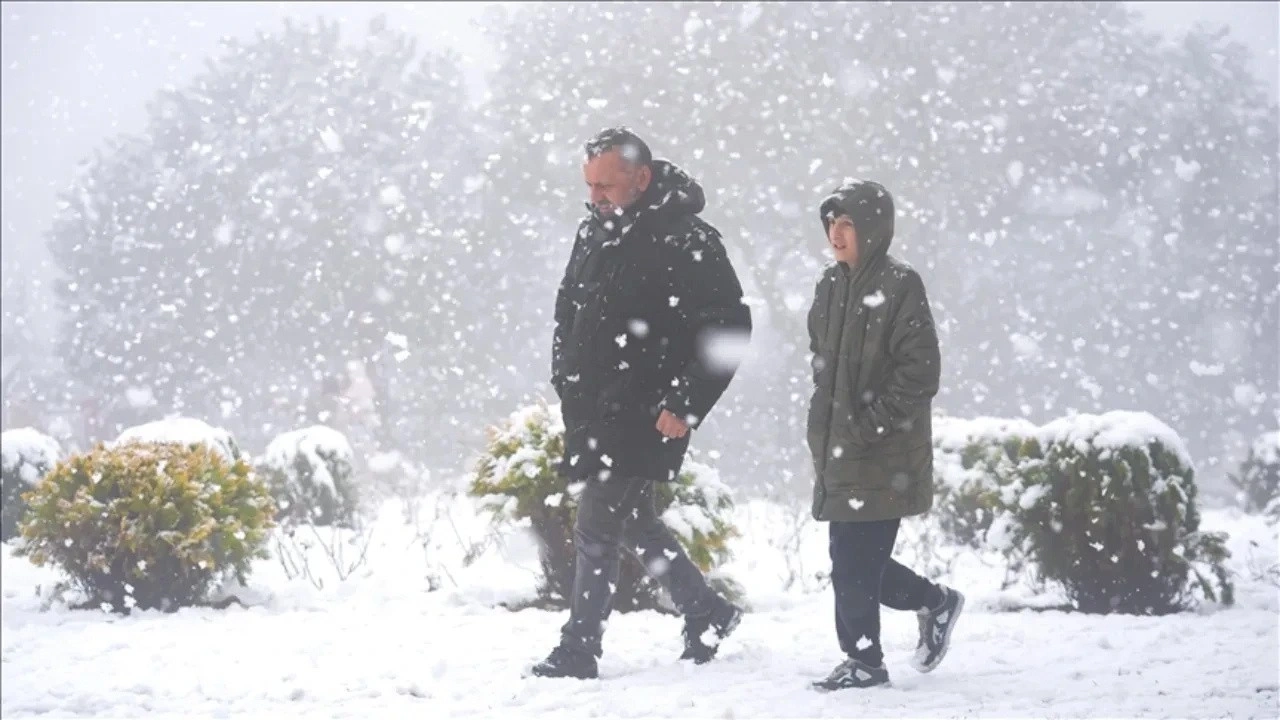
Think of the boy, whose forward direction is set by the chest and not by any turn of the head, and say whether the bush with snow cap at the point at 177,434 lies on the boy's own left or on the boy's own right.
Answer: on the boy's own right

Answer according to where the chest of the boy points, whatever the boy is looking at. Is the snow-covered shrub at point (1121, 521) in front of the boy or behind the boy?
behind

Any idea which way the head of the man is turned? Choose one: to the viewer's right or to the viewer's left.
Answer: to the viewer's left

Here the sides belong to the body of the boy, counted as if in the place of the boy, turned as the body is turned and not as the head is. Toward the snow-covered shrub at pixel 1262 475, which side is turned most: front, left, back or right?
back

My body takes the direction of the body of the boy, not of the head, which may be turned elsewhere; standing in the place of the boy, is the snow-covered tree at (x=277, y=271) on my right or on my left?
on my right

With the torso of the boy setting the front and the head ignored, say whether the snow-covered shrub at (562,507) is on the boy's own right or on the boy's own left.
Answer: on the boy's own right

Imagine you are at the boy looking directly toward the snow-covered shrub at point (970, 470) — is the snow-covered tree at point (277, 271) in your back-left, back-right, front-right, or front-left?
front-left

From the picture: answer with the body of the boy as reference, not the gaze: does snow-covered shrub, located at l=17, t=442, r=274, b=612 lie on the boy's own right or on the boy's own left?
on the boy's own right

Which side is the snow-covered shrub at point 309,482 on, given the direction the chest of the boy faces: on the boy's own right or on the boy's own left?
on the boy's own right

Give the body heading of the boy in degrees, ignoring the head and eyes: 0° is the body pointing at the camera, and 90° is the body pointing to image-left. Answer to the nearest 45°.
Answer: approximately 45°

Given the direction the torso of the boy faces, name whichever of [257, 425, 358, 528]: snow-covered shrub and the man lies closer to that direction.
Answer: the man

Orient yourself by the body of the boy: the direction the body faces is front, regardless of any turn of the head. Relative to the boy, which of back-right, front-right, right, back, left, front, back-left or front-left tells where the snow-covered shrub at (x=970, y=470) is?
back-right

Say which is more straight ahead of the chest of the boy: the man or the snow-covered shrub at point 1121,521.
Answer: the man
